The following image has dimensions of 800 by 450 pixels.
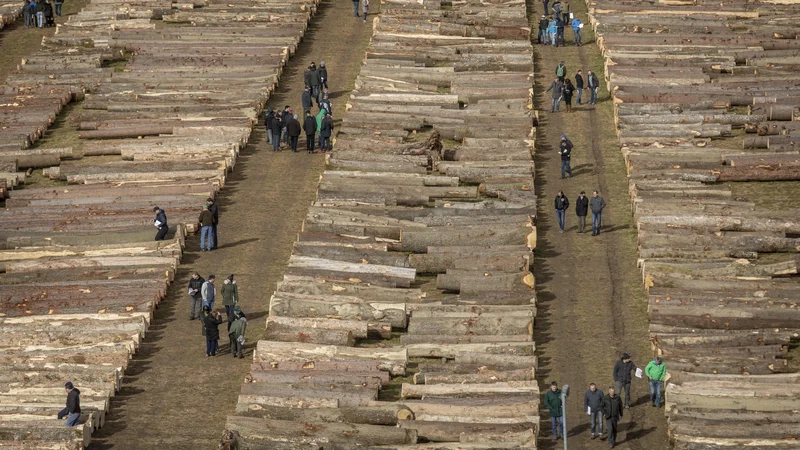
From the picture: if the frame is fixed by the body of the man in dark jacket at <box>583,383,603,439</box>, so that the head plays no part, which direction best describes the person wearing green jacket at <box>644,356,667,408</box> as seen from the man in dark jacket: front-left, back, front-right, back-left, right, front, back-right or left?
back-left

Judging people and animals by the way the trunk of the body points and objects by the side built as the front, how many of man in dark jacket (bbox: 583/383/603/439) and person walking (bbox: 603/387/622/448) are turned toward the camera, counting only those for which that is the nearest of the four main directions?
2

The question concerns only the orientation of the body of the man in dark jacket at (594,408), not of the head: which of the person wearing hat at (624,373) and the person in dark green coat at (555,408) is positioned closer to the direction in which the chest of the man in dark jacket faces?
the person in dark green coat

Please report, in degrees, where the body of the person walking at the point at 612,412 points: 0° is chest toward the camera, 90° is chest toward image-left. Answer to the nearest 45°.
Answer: approximately 0°

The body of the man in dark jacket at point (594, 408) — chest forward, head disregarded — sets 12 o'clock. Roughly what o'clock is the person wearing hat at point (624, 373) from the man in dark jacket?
The person wearing hat is roughly at 7 o'clock from the man in dark jacket.

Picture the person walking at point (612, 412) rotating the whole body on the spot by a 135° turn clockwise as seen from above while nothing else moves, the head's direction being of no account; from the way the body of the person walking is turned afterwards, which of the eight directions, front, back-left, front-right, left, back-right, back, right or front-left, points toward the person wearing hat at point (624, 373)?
front-right

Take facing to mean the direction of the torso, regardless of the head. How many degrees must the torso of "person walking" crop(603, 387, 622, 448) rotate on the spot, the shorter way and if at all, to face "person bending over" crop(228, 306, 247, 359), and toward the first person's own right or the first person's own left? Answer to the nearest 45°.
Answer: approximately 90° to the first person's own right

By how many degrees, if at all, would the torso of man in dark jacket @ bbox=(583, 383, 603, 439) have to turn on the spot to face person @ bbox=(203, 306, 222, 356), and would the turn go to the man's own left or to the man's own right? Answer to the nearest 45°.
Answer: approximately 90° to the man's own right
